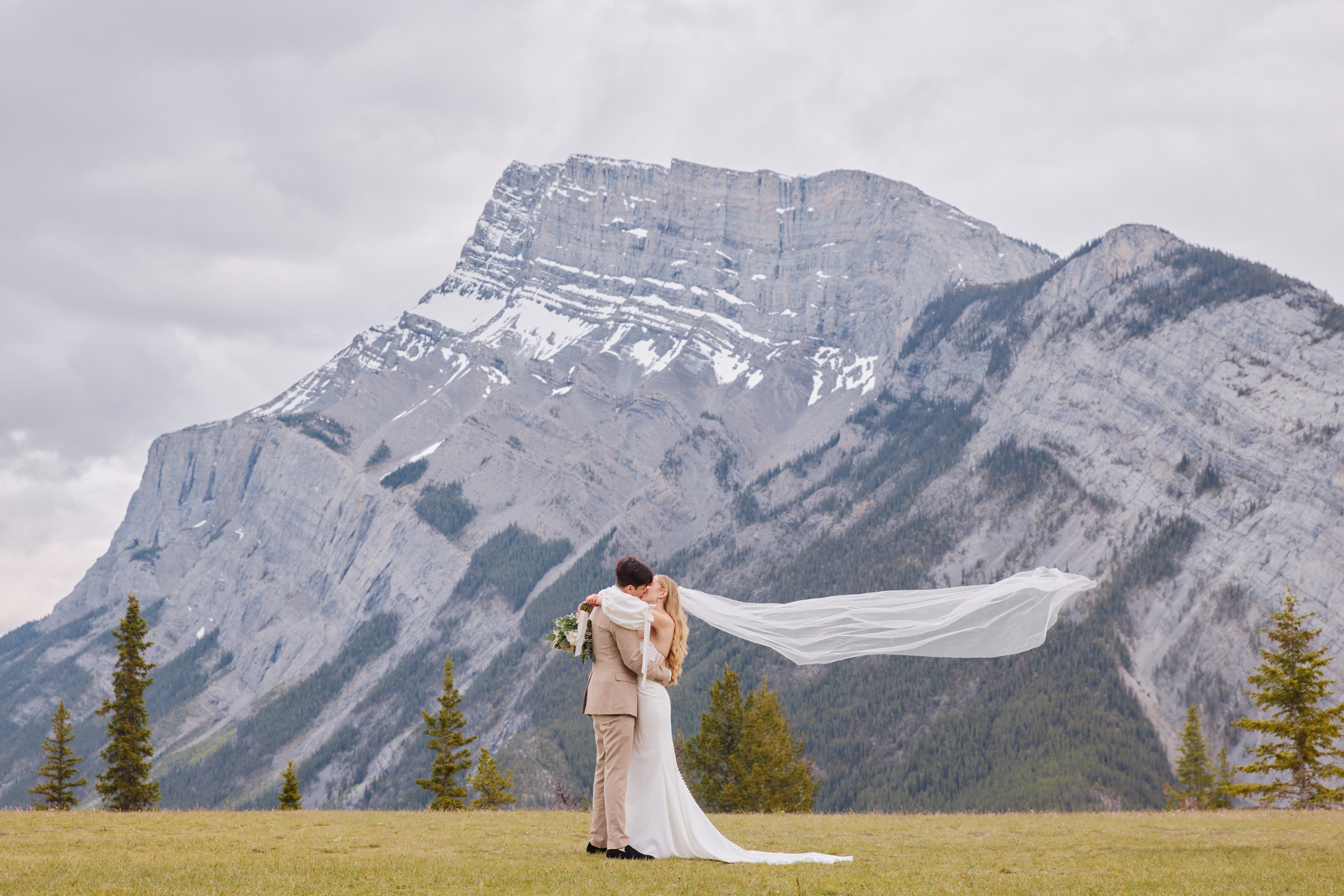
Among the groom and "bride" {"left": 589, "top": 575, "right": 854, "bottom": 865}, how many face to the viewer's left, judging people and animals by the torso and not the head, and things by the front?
1

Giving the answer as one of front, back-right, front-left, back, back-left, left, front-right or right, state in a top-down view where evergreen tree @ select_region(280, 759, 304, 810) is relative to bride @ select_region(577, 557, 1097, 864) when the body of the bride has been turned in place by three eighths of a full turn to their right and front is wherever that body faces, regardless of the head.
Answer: left

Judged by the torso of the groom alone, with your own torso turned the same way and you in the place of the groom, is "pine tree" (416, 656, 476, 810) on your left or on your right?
on your left

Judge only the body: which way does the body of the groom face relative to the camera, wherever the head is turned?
to the viewer's right

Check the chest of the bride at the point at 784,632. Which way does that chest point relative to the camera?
to the viewer's left

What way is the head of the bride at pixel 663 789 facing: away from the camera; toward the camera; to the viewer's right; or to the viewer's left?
to the viewer's left

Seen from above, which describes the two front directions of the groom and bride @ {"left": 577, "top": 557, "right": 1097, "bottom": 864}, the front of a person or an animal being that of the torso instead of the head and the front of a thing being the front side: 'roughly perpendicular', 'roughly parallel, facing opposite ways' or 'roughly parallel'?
roughly parallel, facing opposite ways

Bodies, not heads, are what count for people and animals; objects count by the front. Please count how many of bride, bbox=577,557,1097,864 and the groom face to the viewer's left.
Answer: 1

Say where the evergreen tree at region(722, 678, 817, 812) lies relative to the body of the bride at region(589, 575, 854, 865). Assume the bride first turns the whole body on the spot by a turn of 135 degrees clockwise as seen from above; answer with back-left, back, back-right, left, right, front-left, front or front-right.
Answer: front-left

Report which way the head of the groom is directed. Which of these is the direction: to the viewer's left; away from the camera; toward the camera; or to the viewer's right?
to the viewer's right

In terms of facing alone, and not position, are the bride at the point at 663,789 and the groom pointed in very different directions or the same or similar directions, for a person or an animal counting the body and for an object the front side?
very different directions

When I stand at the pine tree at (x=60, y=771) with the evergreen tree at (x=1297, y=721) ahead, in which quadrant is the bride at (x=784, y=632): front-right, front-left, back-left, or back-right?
front-right
